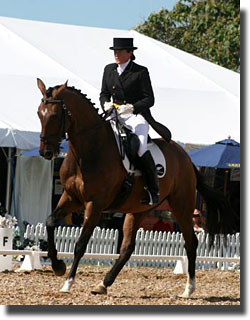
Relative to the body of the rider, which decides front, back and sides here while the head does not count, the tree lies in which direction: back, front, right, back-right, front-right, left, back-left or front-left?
back-right

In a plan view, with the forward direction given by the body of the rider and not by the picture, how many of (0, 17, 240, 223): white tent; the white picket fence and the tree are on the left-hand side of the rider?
0

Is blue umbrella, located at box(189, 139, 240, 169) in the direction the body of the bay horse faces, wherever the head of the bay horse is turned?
no

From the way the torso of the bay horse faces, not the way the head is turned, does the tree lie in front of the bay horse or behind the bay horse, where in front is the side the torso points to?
behind

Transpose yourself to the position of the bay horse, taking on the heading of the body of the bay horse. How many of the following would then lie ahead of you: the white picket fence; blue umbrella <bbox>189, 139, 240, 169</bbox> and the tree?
0

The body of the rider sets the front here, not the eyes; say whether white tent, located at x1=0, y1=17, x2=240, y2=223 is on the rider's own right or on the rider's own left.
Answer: on the rider's own right

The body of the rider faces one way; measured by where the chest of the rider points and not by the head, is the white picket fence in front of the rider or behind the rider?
behind

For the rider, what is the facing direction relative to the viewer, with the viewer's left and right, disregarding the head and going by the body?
facing the viewer and to the left of the viewer

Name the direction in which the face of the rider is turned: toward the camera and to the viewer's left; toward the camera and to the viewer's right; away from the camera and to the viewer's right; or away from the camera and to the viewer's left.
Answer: toward the camera and to the viewer's left

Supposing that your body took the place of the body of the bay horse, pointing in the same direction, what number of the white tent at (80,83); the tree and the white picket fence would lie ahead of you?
0

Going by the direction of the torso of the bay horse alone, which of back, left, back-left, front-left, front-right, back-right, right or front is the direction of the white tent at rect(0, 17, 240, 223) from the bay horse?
back-right

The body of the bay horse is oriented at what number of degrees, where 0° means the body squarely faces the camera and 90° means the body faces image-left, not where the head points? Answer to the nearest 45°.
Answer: approximately 45°
